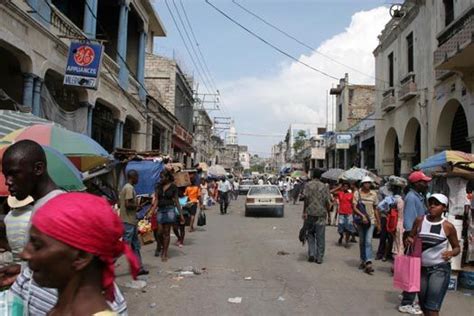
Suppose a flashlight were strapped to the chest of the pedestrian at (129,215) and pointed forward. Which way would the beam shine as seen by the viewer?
to the viewer's right

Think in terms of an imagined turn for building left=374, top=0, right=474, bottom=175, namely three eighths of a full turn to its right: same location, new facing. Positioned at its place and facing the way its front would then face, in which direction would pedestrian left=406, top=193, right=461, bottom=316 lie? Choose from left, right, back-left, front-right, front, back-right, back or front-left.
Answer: back

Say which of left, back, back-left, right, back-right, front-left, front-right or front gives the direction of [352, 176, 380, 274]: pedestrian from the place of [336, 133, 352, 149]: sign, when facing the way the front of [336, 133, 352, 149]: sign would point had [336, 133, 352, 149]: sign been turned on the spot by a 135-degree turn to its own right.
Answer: back-left

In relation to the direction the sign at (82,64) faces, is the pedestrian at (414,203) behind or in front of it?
in front

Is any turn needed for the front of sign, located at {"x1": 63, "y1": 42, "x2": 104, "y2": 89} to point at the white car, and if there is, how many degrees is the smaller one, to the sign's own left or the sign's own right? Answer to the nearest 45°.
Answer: approximately 135° to the sign's own left

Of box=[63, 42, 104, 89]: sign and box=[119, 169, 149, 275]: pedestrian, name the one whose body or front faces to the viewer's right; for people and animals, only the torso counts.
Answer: the pedestrian

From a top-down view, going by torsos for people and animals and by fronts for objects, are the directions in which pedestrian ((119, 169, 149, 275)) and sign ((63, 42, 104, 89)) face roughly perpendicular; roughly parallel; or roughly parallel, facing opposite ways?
roughly perpendicular

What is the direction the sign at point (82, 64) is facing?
toward the camera

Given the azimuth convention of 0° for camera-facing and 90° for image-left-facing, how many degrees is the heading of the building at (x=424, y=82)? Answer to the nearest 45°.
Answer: approximately 45°

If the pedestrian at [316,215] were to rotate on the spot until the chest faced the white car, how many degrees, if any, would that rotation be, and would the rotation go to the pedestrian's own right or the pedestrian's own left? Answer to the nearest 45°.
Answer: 0° — they already face it

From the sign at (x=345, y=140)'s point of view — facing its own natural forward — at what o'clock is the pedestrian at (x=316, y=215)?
The pedestrian is roughly at 12 o'clock from the sign.

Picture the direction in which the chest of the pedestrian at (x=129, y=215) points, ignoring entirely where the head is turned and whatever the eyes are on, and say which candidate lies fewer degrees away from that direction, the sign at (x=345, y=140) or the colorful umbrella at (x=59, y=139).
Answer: the sign

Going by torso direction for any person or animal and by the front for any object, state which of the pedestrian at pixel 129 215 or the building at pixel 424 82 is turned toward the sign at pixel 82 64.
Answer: the building
